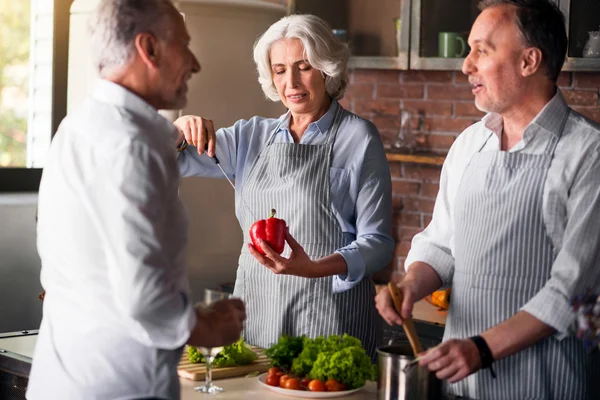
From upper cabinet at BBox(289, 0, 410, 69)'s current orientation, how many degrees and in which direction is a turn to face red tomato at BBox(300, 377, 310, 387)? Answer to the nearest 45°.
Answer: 0° — it already faces it

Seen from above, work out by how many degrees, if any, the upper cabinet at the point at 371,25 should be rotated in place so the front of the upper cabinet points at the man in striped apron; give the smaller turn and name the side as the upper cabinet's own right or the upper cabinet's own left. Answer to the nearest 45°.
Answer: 0° — it already faces them

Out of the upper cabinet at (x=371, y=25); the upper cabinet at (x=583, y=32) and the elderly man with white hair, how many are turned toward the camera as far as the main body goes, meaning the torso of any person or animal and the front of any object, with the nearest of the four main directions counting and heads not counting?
2

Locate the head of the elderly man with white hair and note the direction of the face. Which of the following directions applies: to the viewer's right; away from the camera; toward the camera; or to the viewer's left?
to the viewer's right

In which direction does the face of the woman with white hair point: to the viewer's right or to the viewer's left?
to the viewer's left

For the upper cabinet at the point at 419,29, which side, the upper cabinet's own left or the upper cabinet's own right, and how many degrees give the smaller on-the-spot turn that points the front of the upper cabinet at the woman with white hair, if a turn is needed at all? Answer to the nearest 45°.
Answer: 0° — it already faces them

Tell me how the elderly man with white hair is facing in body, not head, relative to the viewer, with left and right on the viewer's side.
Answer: facing away from the viewer and to the right of the viewer

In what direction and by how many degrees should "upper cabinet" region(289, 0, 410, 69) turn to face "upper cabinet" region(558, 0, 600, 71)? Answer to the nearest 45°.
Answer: approximately 45° to its left

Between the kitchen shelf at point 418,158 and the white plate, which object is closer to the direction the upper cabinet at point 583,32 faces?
the white plate

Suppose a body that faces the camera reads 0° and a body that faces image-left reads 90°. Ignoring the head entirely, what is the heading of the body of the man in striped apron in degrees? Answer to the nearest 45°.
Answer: approximately 45°

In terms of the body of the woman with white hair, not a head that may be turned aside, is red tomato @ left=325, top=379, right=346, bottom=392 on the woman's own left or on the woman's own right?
on the woman's own left
